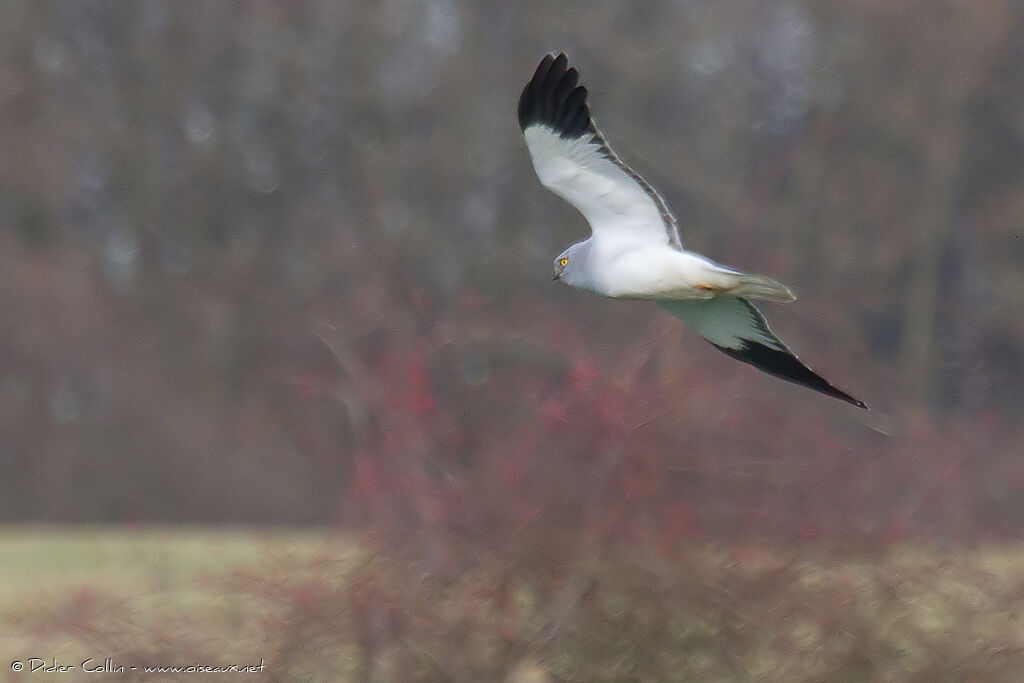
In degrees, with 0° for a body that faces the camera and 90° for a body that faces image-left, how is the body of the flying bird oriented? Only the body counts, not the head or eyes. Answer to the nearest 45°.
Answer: approximately 90°
